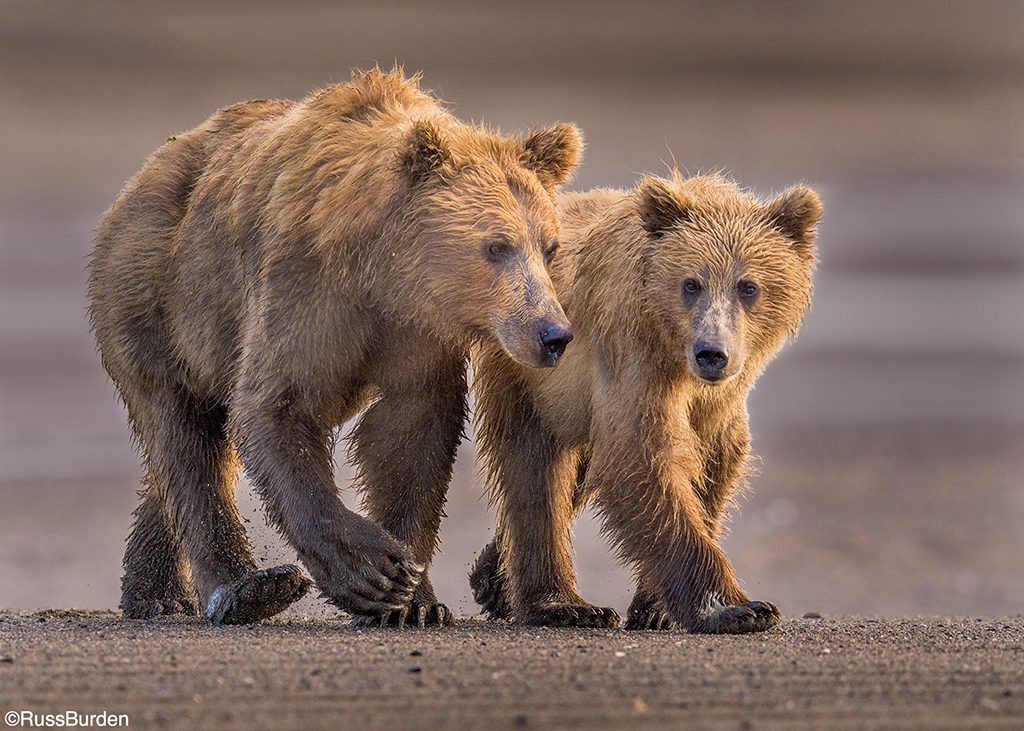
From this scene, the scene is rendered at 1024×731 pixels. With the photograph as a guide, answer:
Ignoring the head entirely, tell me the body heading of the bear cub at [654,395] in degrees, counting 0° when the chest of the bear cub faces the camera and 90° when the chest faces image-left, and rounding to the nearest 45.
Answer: approximately 315°

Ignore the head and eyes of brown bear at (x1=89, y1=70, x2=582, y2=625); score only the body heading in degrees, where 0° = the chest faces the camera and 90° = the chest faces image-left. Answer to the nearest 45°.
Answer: approximately 315°

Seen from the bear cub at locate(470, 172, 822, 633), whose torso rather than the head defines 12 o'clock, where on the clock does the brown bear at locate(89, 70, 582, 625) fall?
The brown bear is roughly at 4 o'clock from the bear cub.

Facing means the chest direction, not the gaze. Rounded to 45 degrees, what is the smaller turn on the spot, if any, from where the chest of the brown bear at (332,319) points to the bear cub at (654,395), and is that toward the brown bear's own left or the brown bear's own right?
approximately 45° to the brown bear's own left
